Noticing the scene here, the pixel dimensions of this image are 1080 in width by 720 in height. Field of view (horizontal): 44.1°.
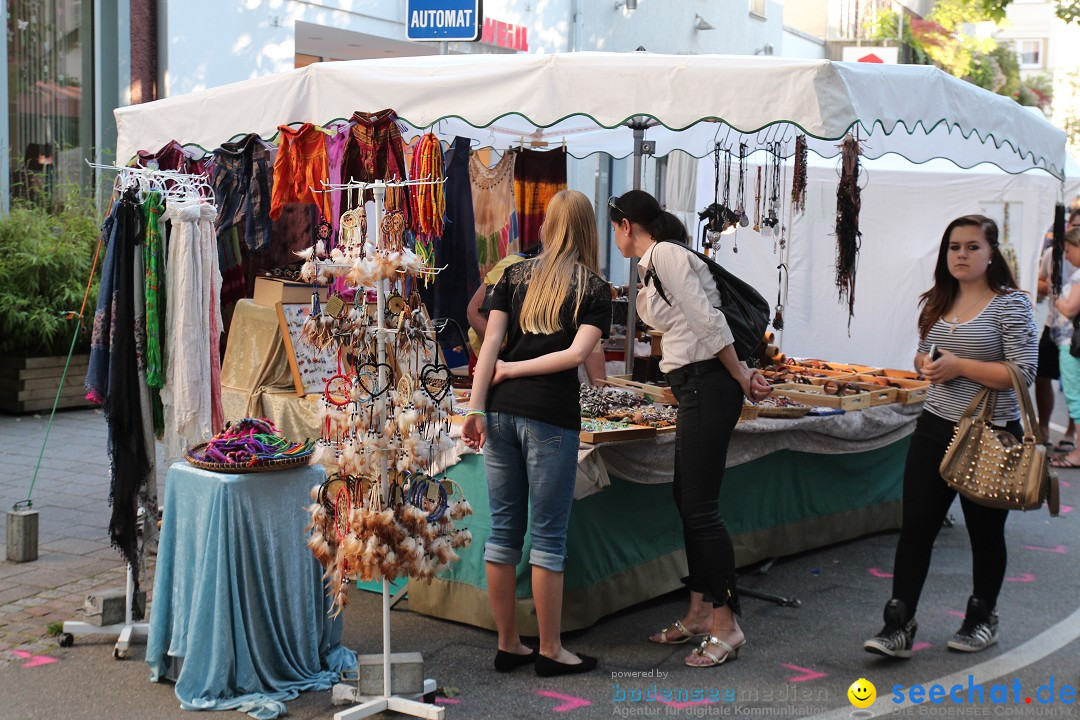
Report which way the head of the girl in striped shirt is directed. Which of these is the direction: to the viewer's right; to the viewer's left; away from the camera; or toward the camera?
toward the camera

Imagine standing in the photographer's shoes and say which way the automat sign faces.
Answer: facing the viewer

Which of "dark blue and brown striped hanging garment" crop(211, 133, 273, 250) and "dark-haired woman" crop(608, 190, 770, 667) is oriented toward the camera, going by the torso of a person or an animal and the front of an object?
the dark blue and brown striped hanging garment

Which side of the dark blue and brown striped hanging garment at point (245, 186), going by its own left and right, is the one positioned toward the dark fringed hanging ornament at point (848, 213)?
left

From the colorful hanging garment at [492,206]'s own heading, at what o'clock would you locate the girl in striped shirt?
The girl in striped shirt is roughly at 11 o'clock from the colorful hanging garment.

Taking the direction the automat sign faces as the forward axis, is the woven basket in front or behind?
in front

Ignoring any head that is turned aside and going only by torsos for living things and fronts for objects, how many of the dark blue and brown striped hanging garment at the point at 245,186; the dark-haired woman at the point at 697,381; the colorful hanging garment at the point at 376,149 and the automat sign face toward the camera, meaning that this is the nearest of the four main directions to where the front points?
3

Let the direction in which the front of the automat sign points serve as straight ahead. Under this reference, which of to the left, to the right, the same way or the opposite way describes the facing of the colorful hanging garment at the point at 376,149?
the same way

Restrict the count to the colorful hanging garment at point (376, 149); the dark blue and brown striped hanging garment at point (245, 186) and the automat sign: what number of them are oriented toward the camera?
3

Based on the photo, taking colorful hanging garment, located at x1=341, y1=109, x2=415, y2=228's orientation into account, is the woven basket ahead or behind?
ahead

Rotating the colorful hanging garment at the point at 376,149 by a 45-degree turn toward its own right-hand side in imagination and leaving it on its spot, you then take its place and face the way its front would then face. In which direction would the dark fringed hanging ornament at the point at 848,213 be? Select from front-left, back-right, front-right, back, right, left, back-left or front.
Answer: back-left

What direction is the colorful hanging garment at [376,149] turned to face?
toward the camera

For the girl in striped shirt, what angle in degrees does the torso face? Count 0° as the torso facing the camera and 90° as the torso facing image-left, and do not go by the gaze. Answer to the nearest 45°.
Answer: approximately 45°

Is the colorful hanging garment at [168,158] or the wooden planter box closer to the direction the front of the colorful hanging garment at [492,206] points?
the colorful hanging garment

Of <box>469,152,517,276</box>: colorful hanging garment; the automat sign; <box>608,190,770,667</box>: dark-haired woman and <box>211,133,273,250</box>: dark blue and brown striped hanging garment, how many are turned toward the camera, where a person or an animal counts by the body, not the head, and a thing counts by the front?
3

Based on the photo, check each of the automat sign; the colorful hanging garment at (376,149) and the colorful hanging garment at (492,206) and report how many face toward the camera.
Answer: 3

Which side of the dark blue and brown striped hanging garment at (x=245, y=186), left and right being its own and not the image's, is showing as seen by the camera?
front
